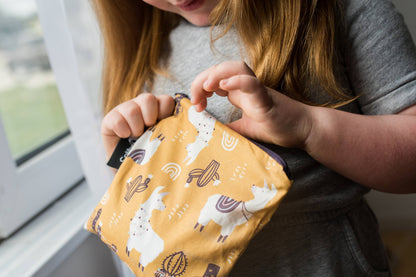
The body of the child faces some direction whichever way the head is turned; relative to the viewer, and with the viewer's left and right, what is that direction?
facing the viewer and to the left of the viewer

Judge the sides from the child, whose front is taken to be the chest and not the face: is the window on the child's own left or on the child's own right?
on the child's own right

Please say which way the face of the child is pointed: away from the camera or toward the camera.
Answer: toward the camera
